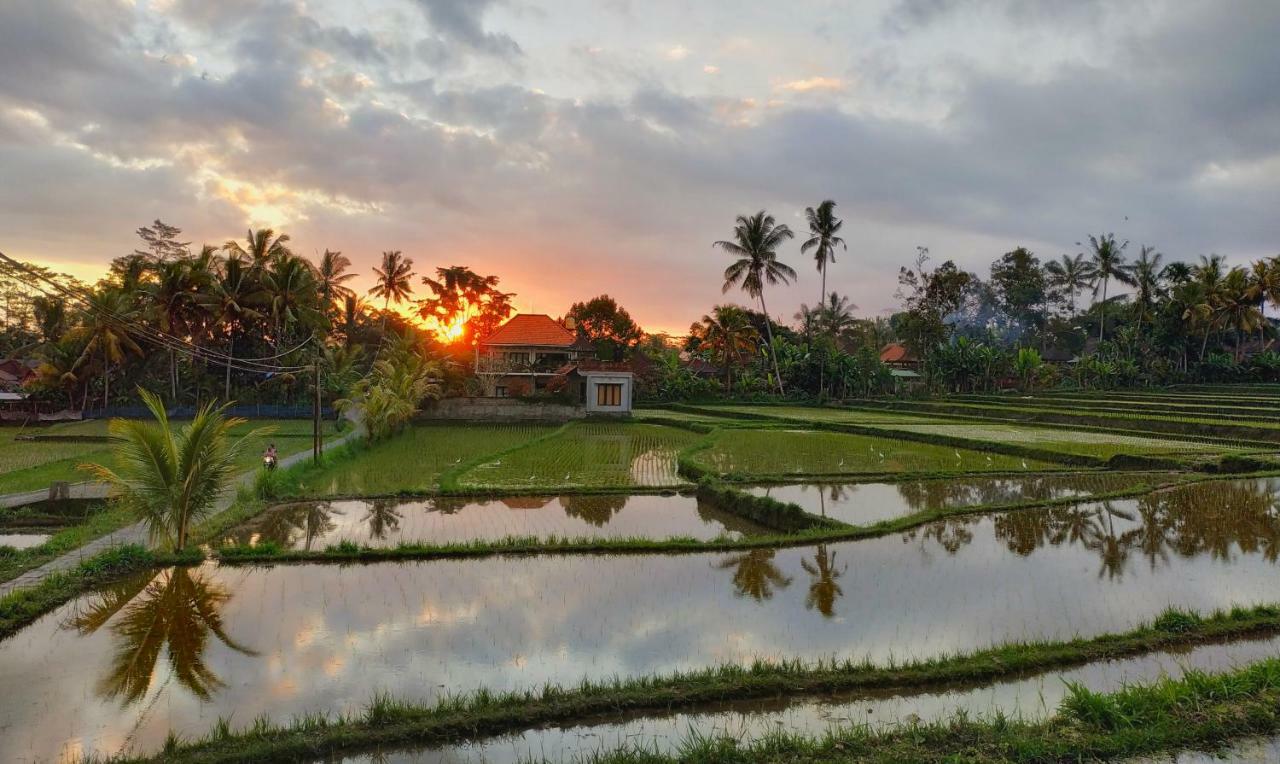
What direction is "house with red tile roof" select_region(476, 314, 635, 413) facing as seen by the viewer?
toward the camera

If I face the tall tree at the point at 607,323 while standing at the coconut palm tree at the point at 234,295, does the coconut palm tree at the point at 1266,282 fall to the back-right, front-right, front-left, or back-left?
front-right

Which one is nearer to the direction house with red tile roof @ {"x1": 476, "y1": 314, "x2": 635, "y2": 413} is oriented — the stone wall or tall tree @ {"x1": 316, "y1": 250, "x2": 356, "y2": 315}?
the stone wall

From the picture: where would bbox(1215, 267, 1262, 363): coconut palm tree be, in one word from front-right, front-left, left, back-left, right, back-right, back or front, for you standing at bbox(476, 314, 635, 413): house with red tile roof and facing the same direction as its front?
left

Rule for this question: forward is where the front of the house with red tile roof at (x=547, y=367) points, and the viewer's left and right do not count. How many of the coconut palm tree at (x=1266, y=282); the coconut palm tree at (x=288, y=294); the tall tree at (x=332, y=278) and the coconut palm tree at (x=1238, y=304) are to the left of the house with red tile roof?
2

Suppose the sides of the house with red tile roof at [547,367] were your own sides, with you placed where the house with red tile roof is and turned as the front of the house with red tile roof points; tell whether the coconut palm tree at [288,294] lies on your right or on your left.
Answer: on your right

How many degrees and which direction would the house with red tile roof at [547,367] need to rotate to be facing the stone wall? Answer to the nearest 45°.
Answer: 0° — it already faces it

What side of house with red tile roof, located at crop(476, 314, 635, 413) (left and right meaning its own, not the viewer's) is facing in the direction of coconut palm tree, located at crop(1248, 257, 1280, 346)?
left

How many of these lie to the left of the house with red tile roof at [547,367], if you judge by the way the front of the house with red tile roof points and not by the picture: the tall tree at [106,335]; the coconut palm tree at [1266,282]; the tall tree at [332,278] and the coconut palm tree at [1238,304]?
2

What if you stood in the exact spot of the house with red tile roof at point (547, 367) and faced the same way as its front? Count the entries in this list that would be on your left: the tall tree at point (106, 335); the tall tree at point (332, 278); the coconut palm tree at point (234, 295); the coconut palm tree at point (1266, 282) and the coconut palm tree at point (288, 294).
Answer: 1

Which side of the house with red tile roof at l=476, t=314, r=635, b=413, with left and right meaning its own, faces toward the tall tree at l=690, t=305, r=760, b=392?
left

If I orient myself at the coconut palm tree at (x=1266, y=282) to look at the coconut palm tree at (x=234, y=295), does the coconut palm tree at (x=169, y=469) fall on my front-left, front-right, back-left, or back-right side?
front-left

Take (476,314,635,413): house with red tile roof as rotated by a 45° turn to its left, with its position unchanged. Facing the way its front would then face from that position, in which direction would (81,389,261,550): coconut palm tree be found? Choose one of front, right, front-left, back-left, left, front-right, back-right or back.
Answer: front-right

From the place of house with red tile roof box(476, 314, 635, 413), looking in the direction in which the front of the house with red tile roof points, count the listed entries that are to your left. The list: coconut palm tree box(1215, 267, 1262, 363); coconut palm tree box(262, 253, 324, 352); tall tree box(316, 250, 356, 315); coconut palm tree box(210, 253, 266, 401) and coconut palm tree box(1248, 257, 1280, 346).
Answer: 2

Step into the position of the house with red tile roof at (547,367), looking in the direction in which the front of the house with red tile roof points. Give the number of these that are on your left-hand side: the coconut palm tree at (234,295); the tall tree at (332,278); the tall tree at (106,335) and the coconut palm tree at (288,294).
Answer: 0

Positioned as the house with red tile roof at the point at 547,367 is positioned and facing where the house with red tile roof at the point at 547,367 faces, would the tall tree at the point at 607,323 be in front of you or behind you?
behind

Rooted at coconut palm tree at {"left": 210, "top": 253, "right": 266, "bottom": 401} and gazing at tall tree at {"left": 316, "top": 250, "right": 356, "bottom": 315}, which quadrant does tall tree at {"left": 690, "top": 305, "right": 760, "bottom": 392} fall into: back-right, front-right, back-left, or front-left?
front-right

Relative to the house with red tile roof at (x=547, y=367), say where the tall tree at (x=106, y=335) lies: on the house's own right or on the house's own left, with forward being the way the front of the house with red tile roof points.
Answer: on the house's own right
